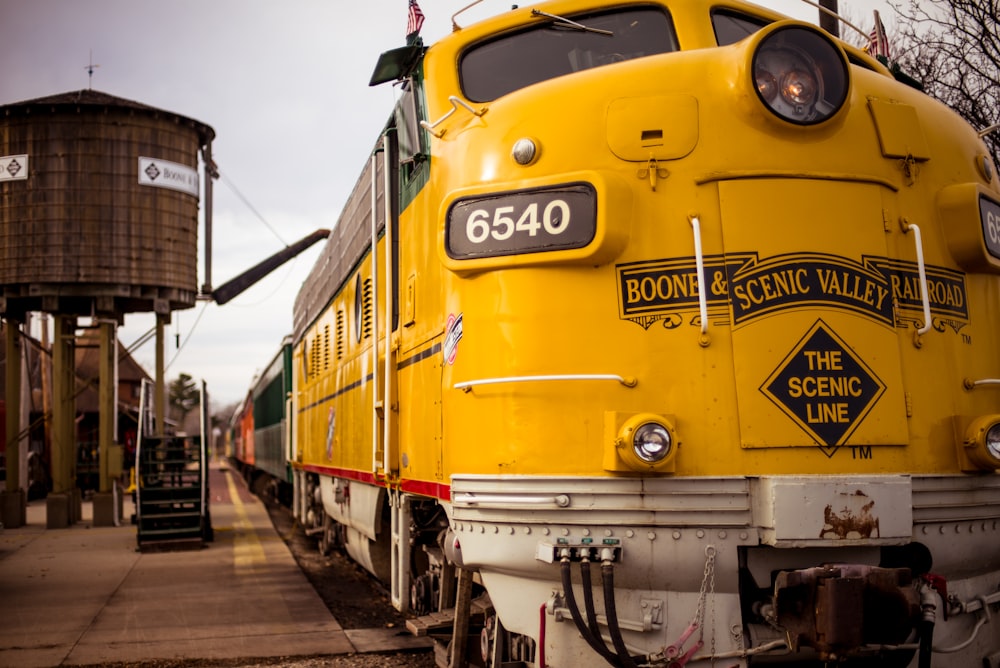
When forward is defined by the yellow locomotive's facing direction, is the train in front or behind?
behind

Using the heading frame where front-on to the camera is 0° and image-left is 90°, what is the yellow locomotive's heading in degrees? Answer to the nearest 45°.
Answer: approximately 315°

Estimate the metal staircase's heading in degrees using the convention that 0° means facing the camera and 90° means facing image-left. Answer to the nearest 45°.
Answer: approximately 0°
